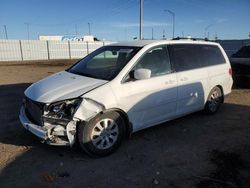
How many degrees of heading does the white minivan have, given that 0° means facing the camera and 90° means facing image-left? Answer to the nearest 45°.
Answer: approximately 45°

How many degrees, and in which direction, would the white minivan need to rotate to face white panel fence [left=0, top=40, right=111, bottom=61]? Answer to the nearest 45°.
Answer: approximately 135° to its right
